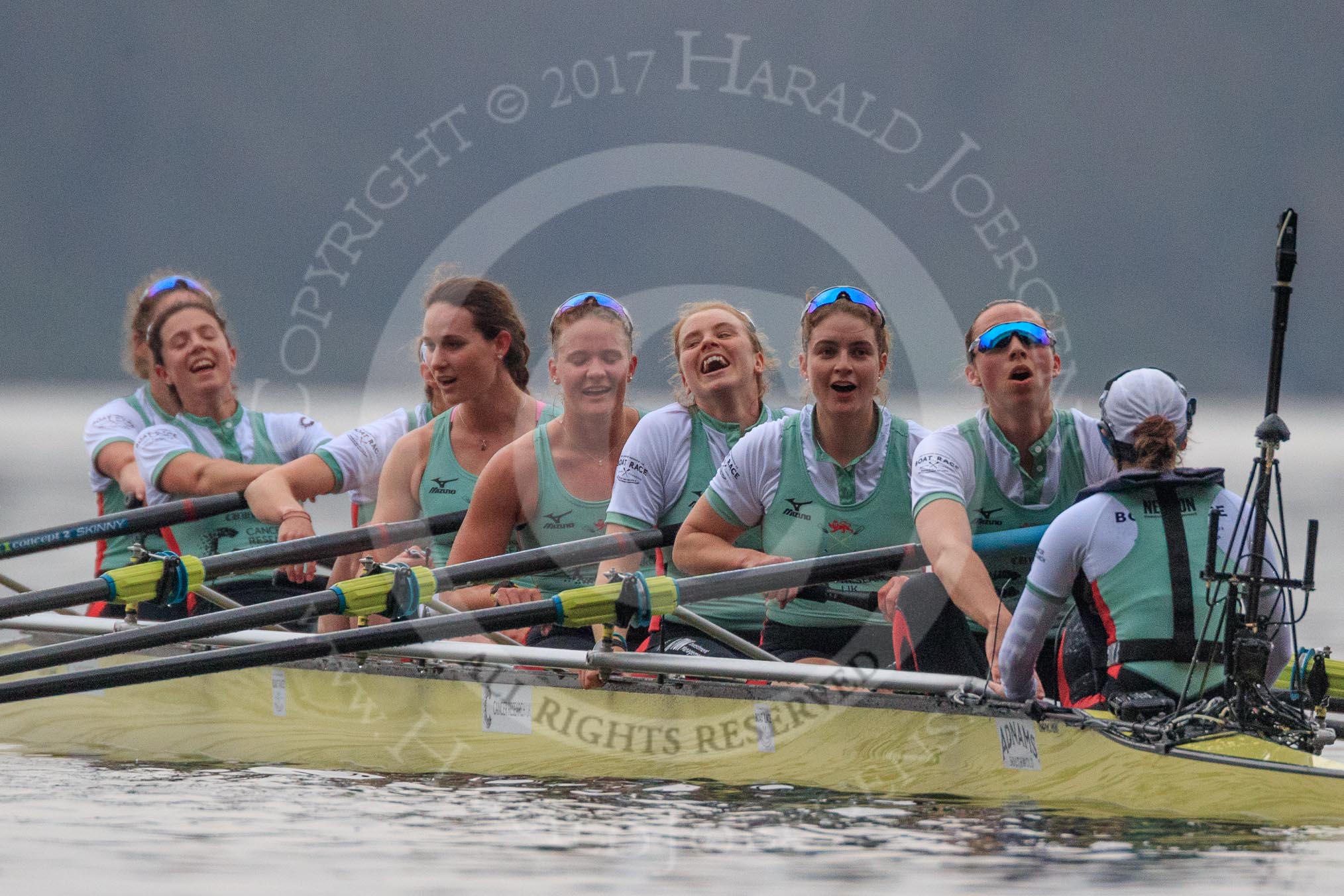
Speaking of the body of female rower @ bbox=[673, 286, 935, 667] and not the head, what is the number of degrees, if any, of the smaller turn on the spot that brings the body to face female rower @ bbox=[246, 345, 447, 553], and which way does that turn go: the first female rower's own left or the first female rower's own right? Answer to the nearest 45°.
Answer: approximately 135° to the first female rower's own right

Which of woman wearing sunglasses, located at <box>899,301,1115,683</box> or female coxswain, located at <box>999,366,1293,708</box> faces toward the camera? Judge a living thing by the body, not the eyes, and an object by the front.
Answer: the woman wearing sunglasses

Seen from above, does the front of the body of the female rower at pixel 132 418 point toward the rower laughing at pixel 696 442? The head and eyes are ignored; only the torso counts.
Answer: yes

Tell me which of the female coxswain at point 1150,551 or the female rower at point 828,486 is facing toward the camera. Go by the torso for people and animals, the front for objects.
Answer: the female rower at point 828,486

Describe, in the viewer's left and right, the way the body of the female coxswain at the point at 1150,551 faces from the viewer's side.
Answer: facing away from the viewer and to the left of the viewer

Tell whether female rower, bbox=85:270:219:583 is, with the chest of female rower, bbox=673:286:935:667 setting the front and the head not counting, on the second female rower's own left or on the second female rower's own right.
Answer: on the second female rower's own right

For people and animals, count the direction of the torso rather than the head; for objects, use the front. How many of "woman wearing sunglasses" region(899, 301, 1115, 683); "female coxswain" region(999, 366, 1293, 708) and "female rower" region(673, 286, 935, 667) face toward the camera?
2

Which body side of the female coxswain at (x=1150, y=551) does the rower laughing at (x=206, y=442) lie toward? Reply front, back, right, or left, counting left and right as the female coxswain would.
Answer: front

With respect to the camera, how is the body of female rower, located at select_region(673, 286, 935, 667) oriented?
toward the camera

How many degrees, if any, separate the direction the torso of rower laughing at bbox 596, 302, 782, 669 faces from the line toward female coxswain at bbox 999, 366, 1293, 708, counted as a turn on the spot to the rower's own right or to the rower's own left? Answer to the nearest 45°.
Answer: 0° — they already face them

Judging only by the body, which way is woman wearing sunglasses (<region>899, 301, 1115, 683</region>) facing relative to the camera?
toward the camera

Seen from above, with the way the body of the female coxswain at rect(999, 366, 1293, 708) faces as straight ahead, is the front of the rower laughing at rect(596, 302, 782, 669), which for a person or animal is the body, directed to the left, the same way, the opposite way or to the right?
the opposite way

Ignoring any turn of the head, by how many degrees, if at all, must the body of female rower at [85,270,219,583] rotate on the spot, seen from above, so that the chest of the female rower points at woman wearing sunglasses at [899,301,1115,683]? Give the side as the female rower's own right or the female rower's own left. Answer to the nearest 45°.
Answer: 0° — they already face them

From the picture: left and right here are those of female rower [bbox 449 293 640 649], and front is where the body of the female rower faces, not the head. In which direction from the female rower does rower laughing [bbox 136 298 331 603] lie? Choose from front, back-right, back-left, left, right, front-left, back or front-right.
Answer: back

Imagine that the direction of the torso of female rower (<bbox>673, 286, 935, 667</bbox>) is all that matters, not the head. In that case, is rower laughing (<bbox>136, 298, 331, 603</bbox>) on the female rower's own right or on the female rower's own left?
on the female rower's own right

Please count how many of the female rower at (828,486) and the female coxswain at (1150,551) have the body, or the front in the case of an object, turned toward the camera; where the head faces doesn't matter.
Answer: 1

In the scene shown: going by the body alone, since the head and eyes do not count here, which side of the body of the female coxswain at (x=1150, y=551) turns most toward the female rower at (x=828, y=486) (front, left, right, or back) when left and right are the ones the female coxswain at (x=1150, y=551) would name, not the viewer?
front
